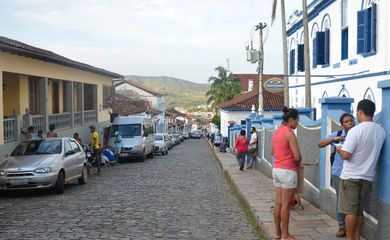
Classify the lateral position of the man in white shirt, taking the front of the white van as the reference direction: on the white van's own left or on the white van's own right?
on the white van's own left

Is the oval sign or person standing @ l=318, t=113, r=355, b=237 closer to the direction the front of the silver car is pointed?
the person standing

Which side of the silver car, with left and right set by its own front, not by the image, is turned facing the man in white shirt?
left

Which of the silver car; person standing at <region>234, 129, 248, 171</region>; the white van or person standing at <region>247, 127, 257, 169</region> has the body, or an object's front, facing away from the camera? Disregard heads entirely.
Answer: person standing at <region>234, 129, 248, 171</region>

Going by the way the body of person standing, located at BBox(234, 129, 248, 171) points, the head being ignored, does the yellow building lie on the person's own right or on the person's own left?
on the person's own left

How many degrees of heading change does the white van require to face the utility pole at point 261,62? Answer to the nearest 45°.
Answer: approximately 135° to its left

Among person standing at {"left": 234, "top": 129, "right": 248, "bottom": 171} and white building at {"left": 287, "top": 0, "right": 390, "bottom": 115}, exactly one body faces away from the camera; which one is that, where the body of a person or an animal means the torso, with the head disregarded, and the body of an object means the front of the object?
the person standing

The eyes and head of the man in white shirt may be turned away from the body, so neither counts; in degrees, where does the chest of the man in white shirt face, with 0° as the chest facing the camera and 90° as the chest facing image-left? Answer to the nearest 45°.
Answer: approximately 135°

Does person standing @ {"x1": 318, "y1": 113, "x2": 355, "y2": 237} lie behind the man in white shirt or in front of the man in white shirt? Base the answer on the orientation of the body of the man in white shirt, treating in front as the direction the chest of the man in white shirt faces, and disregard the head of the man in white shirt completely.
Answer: in front
